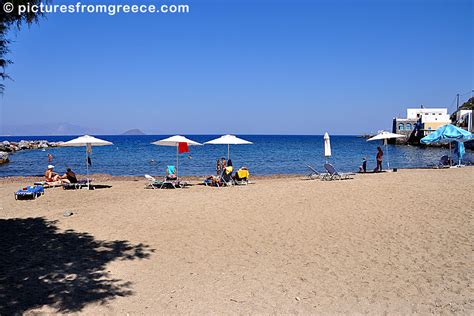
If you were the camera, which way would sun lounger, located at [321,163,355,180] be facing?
facing to the right of the viewer

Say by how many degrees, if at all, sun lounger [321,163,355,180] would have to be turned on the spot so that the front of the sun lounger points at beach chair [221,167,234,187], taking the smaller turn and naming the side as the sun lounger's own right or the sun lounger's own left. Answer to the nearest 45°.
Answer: approximately 180°

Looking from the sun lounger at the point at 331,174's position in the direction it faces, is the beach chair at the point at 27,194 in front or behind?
behind

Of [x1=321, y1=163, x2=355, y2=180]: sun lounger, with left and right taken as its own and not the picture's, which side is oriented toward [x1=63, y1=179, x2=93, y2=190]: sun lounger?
back
